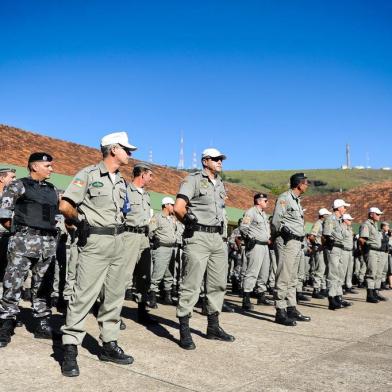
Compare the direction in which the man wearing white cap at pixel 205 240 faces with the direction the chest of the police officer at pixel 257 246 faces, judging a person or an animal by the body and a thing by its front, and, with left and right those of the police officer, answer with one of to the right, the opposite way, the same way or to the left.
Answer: the same way

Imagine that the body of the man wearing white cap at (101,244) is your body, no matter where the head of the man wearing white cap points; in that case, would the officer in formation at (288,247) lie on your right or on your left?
on your left

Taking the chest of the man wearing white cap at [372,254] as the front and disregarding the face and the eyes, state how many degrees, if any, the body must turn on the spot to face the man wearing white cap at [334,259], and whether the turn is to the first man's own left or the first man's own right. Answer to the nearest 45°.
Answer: approximately 45° to the first man's own right

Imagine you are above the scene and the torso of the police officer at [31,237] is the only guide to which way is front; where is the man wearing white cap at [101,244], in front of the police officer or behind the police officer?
in front

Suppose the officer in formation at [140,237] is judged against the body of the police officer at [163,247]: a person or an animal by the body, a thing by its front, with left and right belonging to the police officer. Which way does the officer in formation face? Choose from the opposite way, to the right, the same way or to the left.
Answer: the same way

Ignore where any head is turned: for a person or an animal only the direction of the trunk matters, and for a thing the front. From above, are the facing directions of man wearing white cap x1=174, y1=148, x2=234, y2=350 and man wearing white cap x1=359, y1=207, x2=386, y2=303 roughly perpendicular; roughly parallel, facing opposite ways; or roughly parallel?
roughly parallel

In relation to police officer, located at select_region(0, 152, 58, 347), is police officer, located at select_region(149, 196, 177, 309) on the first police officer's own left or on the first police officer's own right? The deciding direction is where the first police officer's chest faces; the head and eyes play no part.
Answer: on the first police officer's own left

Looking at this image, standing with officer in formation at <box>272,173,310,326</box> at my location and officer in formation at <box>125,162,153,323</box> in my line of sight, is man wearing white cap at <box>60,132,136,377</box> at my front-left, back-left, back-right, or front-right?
front-left
